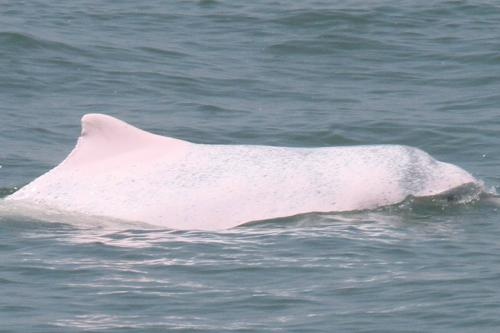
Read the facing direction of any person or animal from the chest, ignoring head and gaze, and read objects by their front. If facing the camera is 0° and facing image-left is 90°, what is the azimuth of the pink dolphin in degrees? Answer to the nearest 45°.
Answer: approximately 270°
